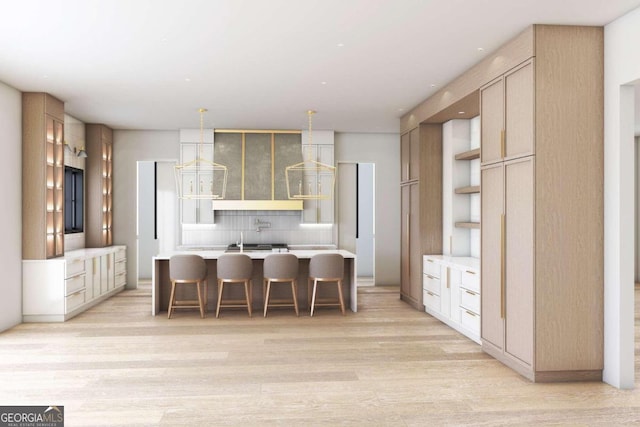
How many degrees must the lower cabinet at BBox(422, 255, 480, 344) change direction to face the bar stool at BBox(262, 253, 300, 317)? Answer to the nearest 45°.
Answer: approximately 45° to its right

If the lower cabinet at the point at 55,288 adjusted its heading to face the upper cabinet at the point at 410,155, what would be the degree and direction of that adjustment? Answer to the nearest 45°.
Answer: approximately 45° to its left

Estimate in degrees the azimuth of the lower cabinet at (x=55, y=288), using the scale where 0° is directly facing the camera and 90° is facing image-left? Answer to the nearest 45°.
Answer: approximately 315°

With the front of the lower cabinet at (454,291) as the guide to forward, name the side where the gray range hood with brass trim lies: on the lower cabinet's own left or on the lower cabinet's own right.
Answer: on the lower cabinet's own right

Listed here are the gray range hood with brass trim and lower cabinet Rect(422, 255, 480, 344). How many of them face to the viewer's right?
0

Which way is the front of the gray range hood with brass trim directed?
toward the camera

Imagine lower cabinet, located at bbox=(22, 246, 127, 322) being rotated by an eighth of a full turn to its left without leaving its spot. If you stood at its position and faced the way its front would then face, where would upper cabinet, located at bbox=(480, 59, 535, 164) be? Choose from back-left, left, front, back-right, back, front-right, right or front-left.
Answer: front-right

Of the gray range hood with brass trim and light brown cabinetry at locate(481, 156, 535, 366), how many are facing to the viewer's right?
0

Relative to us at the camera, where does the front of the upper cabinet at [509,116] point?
facing the viewer and to the left of the viewer

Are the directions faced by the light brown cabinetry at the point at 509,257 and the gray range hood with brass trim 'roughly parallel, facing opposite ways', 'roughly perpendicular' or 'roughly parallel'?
roughly perpendicular
